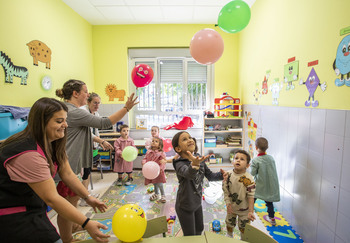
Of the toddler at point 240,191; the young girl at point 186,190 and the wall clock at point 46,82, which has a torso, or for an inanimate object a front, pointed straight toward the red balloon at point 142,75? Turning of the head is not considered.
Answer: the wall clock

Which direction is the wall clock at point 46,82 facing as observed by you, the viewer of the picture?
facing the viewer and to the right of the viewer

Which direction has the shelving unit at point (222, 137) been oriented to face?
toward the camera

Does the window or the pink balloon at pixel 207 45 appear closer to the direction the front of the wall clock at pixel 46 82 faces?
the pink balloon

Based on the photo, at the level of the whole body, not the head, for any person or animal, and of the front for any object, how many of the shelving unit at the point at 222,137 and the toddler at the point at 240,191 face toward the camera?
2

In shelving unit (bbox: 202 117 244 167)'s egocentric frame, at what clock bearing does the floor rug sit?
The floor rug is roughly at 1 o'clock from the shelving unit.

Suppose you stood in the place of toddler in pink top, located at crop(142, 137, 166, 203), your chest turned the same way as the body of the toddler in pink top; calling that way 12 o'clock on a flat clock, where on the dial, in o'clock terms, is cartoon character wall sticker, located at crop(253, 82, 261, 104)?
The cartoon character wall sticker is roughly at 7 o'clock from the toddler in pink top.

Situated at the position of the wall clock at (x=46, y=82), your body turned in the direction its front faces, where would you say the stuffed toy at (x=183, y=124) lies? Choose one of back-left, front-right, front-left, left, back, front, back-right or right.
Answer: front-left

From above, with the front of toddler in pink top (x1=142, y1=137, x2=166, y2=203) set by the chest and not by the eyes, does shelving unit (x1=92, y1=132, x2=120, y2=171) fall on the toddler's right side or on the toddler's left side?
on the toddler's right side

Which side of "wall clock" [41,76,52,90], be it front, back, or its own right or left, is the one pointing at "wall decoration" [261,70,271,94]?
front

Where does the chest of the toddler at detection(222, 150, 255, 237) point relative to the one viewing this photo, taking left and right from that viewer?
facing the viewer

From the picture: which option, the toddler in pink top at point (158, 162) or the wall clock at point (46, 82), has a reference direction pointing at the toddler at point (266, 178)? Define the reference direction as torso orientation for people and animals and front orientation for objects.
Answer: the wall clock
